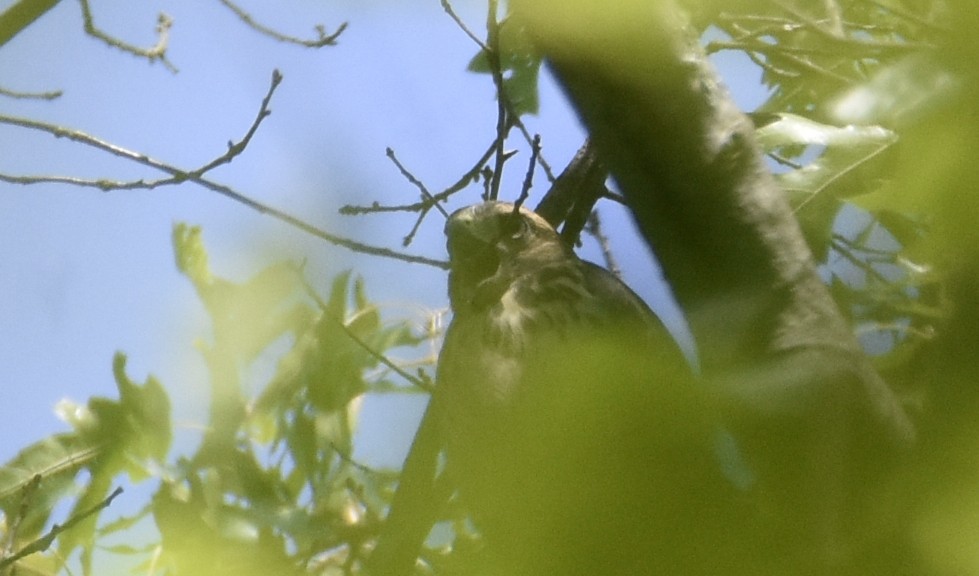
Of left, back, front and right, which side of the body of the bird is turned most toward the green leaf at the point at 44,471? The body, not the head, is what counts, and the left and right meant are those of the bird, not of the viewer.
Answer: right
